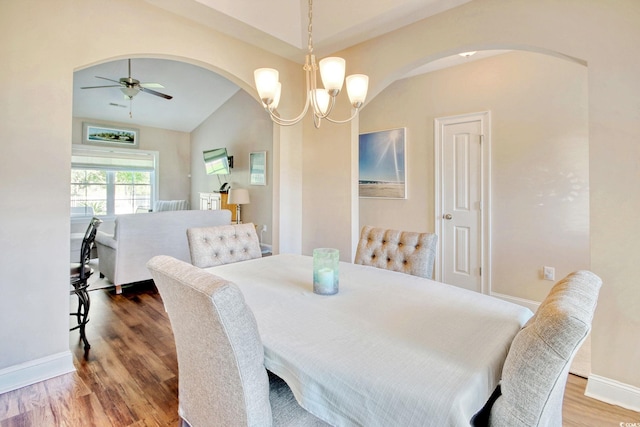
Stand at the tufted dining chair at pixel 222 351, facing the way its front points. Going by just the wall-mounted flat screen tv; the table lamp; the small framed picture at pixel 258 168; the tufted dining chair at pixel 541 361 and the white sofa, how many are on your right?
1

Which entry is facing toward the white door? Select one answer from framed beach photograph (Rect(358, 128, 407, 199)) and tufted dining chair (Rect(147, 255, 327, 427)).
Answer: the tufted dining chair

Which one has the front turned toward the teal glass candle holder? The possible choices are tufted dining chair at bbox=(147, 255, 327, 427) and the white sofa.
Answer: the tufted dining chair

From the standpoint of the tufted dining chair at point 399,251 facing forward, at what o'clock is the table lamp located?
The table lamp is roughly at 3 o'clock from the tufted dining chair.

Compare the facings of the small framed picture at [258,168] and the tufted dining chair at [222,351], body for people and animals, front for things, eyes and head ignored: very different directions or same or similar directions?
very different directions

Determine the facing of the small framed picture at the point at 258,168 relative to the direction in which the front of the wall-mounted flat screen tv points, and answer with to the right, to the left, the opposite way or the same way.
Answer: the same way

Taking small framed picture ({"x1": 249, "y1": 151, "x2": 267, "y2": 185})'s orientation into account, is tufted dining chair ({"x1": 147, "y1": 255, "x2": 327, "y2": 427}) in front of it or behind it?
in front

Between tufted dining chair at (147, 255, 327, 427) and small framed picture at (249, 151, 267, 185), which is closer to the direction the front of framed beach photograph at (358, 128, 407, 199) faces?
the tufted dining chair

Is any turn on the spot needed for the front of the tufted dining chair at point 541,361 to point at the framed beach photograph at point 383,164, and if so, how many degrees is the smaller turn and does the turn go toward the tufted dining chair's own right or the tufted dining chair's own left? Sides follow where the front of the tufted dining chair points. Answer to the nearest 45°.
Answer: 0° — it already faces it

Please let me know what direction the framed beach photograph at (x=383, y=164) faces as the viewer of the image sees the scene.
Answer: facing the viewer and to the left of the viewer

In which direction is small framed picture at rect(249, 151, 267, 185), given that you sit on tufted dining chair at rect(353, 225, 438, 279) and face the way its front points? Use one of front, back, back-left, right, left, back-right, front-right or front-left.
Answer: right

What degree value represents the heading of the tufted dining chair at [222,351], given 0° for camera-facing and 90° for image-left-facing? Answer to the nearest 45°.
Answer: approximately 225°

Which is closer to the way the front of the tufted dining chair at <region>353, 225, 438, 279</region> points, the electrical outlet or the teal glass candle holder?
the teal glass candle holder

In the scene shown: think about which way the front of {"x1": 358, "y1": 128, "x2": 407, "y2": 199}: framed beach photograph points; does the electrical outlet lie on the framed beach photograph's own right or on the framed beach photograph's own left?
on the framed beach photograph's own left

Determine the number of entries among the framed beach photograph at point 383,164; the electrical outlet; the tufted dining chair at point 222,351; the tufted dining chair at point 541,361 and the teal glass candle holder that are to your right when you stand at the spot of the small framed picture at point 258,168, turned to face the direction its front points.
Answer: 0

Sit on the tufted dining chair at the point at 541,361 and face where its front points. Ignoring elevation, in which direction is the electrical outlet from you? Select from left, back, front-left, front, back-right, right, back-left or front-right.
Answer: front-right

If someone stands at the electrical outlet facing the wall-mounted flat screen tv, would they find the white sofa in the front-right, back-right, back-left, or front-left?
front-left

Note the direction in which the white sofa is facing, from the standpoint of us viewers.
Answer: facing away from the viewer and to the left of the viewer

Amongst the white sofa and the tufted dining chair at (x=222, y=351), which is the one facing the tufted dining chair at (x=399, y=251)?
the tufted dining chair at (x=222, y=351)
